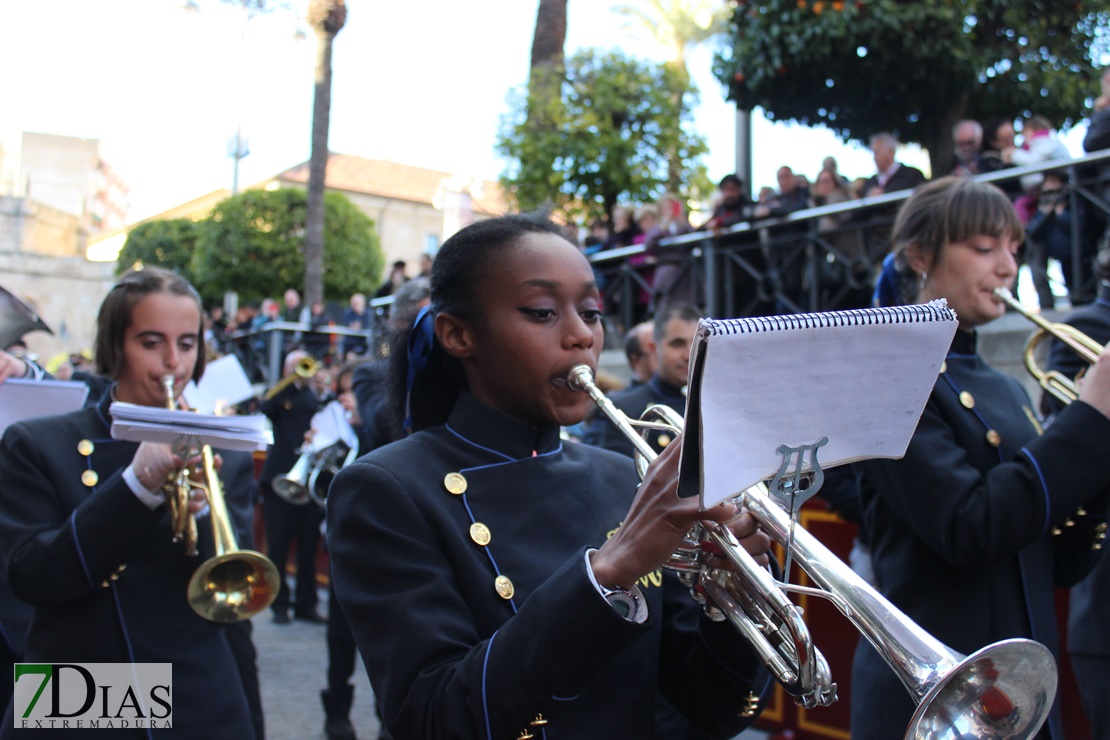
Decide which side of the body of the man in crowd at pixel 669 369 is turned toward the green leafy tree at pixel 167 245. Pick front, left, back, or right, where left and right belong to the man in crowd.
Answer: back

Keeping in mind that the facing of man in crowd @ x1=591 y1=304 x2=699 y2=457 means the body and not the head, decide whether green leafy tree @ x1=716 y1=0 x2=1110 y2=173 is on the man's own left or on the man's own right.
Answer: on the man's own left

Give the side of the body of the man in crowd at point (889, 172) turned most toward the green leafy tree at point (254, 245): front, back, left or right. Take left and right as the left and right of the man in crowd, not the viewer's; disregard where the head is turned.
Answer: right

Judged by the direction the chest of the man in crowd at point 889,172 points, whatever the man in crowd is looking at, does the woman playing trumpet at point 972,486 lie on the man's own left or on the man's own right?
on the man's own left

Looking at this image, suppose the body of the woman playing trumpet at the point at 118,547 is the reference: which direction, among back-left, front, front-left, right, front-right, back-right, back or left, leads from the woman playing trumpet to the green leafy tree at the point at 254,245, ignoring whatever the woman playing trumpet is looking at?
back-left

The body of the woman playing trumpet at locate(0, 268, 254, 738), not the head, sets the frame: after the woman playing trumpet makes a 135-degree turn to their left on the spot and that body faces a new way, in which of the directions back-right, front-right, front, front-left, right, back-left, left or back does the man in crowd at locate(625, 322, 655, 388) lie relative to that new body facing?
front-right

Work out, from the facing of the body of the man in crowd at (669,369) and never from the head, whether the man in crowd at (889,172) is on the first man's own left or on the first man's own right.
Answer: on the first man's own left

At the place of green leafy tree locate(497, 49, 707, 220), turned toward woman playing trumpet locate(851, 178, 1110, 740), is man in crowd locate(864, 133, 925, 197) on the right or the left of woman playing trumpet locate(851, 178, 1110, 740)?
left

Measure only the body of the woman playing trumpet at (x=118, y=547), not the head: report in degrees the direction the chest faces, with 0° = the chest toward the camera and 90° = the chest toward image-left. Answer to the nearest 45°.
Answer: approximately 315°
